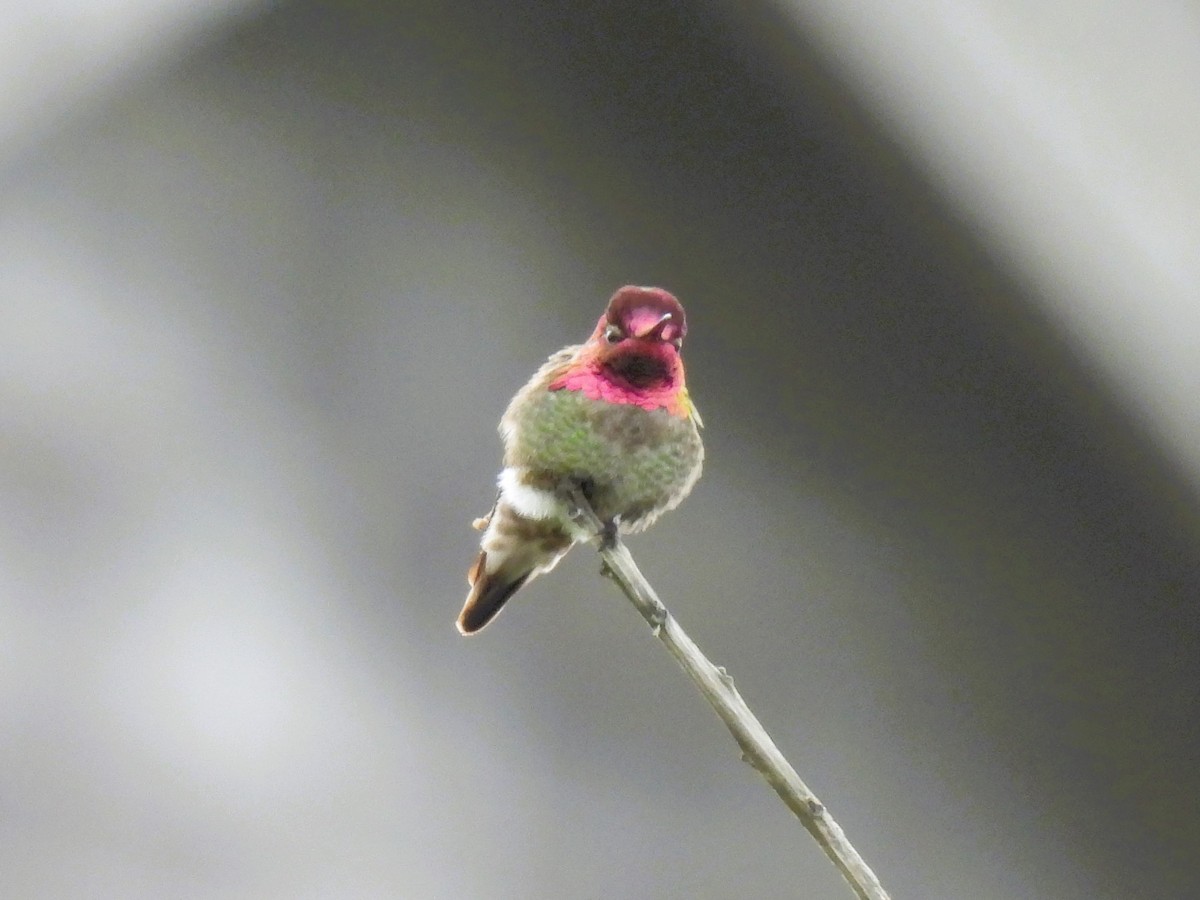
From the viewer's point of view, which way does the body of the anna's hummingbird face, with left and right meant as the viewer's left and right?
facing the viewer and to the right of the viewer
